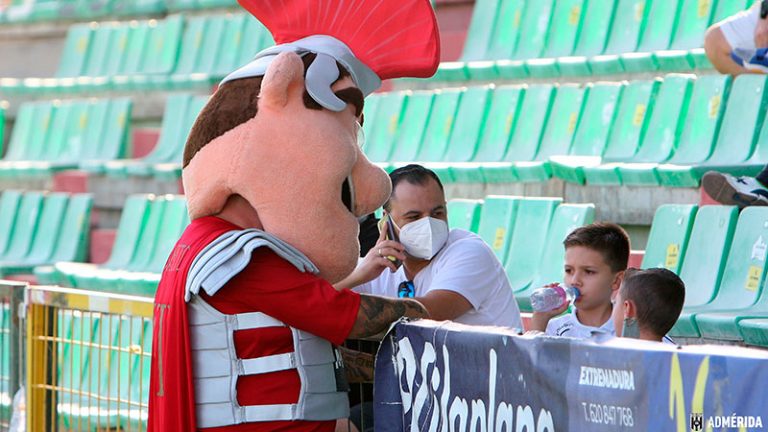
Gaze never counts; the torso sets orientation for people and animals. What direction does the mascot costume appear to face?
to the viewer's right

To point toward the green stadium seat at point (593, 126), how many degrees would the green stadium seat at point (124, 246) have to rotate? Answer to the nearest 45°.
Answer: approximately 90° to its left

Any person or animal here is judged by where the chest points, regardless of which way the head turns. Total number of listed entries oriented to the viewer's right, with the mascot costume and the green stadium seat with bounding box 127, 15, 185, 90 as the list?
1

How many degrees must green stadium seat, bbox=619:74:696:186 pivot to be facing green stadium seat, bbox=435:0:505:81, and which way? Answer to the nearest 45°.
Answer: approximately 90° to its right

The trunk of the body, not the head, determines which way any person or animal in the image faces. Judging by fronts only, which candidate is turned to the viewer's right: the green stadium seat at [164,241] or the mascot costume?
the mascot costume
